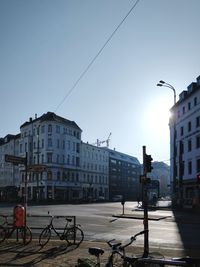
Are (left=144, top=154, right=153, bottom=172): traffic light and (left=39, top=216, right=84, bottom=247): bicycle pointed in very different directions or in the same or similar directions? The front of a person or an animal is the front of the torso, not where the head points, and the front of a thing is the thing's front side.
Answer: very different directions
